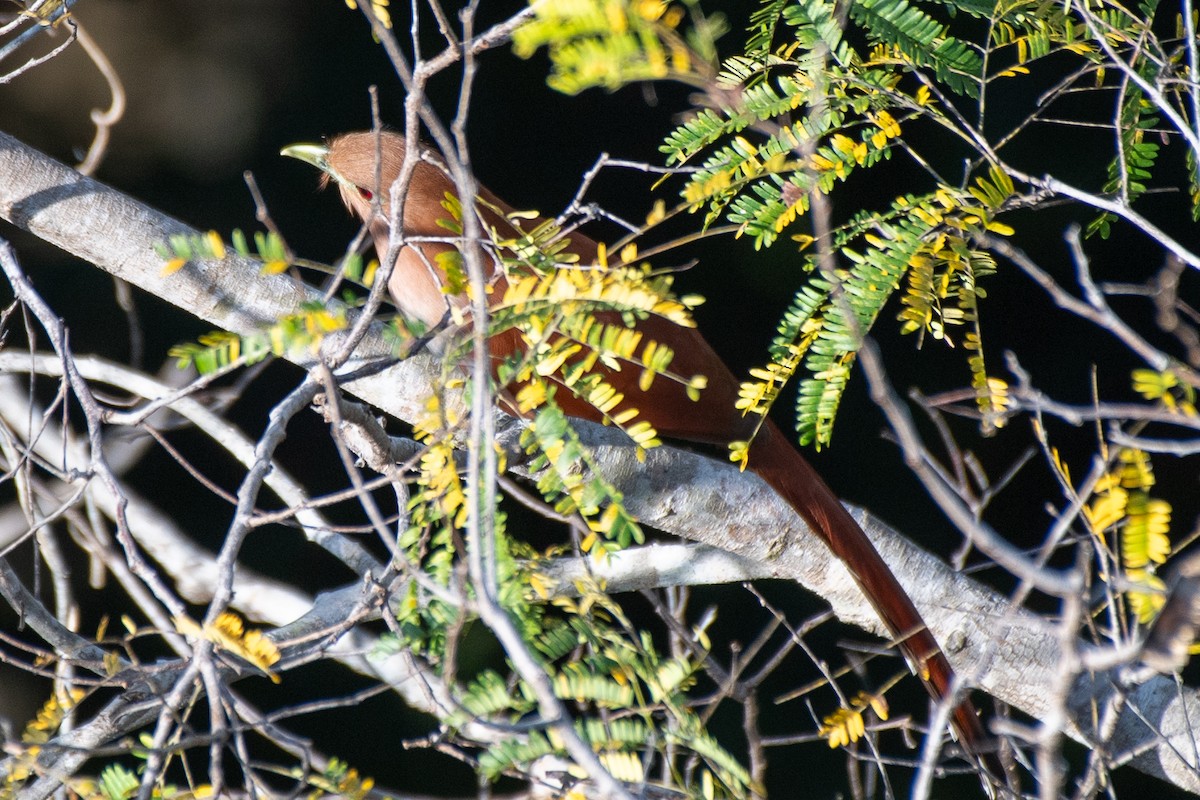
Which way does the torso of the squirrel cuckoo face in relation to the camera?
to the viewer's left
